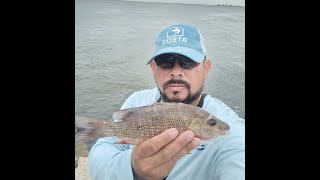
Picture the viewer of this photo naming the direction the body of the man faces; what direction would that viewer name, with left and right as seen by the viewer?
facing the viewer

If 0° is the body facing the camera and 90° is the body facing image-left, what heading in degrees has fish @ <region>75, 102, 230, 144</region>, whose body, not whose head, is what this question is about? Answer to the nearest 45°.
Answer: approximately 270°
